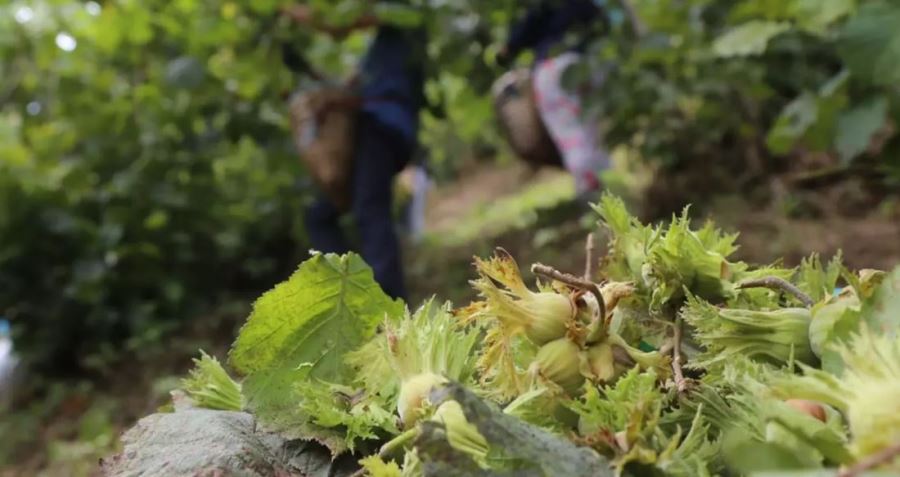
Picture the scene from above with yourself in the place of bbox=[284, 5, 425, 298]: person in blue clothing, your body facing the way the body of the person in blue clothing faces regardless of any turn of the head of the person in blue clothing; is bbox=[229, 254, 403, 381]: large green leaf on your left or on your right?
on your left

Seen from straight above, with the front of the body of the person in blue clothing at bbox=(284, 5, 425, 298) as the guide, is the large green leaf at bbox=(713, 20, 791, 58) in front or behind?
behind

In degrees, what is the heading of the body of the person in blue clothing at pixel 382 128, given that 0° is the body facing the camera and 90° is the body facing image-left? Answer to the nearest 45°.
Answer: approximately 90°

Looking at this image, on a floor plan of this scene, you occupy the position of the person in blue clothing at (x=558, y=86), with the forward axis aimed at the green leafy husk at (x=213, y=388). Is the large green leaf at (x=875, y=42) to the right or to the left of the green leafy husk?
left

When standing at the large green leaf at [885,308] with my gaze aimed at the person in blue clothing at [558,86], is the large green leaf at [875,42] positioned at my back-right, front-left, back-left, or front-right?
front-right
